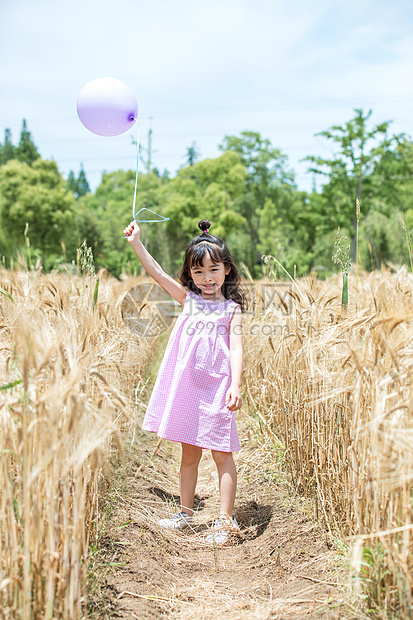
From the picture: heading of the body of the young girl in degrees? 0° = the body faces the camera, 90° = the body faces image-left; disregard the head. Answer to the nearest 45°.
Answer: approximately 45°

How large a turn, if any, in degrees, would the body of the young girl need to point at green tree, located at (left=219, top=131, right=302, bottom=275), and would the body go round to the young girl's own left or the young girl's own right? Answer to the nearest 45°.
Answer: approximately 135° to the young girl's own right

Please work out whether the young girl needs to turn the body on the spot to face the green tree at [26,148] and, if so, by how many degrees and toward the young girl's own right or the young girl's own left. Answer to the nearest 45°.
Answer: approximately 135° to the young girl's own right

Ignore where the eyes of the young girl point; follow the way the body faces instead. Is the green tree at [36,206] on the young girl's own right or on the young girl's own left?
on the young girl's own right
